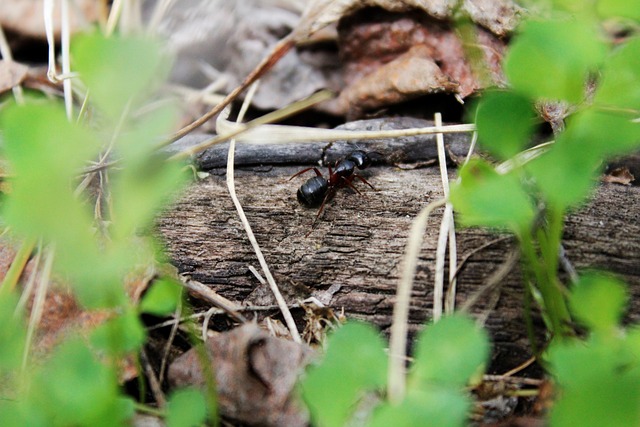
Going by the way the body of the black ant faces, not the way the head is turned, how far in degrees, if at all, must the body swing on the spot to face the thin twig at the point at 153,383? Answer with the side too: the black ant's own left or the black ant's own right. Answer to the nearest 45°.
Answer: approximately 180°

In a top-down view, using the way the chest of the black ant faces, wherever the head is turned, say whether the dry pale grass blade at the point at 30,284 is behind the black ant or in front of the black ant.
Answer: behind

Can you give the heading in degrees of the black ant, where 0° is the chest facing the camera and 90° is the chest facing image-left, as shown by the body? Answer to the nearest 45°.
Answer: approximately 225°

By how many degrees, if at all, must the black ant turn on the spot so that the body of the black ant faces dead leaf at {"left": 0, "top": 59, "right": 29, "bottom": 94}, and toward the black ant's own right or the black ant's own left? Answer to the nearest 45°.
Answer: approximately 90° to the black ant's own left

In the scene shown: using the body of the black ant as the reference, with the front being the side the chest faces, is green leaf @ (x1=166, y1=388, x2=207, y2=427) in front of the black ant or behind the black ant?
behind

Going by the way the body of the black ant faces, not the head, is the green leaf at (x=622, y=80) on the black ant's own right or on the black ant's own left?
on the black ant's own right

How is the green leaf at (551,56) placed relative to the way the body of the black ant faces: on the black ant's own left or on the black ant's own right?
on the black ant's own right
